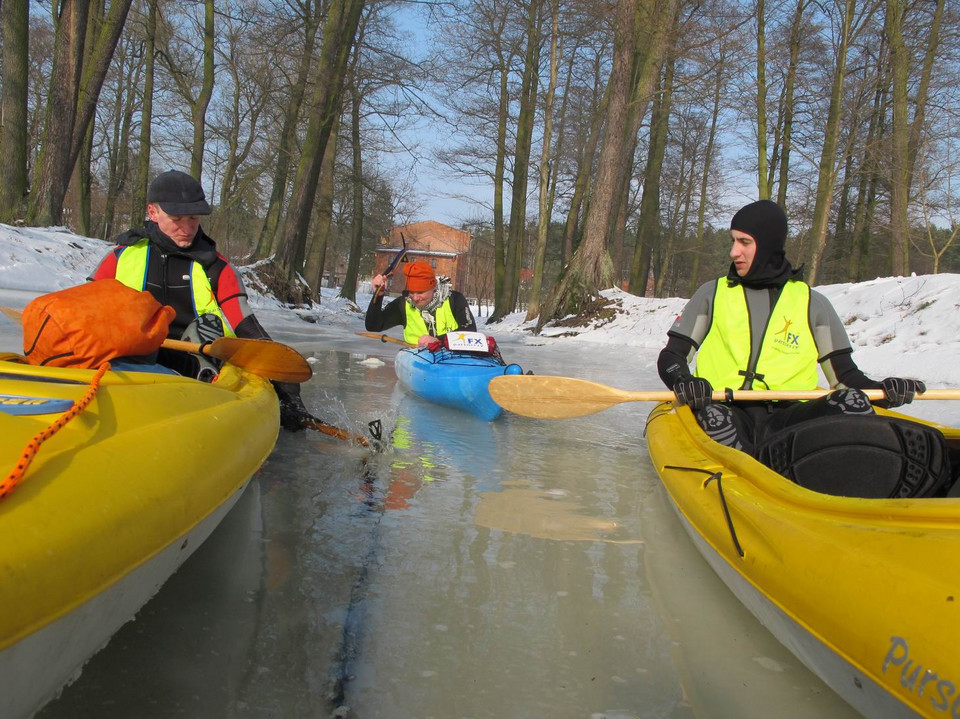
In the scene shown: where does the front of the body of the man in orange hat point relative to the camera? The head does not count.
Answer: toward the camera

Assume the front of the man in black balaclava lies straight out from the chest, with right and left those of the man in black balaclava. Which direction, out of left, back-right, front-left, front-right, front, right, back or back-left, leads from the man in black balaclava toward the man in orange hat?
back-right

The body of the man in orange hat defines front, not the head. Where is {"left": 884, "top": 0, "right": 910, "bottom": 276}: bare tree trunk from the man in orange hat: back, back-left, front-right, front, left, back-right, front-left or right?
back-left

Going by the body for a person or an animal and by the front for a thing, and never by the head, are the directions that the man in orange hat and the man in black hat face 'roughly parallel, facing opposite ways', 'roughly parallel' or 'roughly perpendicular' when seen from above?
roughly parallel

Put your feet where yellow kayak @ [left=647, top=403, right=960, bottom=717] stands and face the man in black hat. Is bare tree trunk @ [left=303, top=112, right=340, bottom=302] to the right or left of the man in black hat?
right

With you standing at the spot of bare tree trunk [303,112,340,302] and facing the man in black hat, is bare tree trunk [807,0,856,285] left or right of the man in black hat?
left

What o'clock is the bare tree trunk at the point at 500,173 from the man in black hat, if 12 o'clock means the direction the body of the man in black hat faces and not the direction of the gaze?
The bare tree trunk is roughly at 7 o'clock from the man in black hat.

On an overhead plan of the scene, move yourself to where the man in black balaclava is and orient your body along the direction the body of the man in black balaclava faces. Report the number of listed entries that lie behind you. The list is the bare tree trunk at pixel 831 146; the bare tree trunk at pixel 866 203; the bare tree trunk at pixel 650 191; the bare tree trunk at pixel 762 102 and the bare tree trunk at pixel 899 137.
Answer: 5

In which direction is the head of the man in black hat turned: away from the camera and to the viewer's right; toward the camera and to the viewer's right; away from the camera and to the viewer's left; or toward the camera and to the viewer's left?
toward the camera and to the viewer's right

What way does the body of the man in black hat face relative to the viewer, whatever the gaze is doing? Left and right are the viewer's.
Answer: facing the viewer

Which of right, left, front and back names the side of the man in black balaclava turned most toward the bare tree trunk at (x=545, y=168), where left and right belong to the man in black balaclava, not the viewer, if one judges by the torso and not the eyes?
back

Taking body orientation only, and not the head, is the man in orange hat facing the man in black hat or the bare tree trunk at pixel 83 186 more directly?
the man in black hat

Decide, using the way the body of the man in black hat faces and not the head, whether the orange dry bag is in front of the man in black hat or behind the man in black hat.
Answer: in front

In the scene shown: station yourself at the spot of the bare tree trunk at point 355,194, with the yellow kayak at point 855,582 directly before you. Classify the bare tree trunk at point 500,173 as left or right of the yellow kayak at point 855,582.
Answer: left

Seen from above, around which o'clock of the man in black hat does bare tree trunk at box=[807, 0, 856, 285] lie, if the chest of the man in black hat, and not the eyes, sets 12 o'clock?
The bare tree trunk is roughly at 8 o'clock from the man in black hat.

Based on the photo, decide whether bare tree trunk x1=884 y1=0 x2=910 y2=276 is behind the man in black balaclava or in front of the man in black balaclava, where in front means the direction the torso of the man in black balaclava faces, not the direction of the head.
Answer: behind

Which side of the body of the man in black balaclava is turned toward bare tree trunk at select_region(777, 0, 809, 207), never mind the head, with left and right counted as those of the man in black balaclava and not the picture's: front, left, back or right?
back
